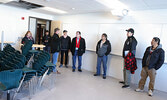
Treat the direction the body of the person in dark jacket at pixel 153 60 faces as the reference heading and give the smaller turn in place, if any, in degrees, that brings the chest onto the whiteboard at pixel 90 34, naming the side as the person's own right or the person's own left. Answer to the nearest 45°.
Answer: approximately 90° to the person's own right

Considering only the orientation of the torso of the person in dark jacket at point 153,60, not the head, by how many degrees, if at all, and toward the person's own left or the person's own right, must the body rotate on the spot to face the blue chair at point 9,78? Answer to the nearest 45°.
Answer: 0° — they already face it

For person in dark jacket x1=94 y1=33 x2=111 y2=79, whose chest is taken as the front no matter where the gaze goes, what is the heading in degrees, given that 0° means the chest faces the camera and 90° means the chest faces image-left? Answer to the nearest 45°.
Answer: approximately 45°

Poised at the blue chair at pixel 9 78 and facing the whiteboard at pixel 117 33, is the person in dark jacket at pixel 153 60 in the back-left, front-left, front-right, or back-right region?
front-right
